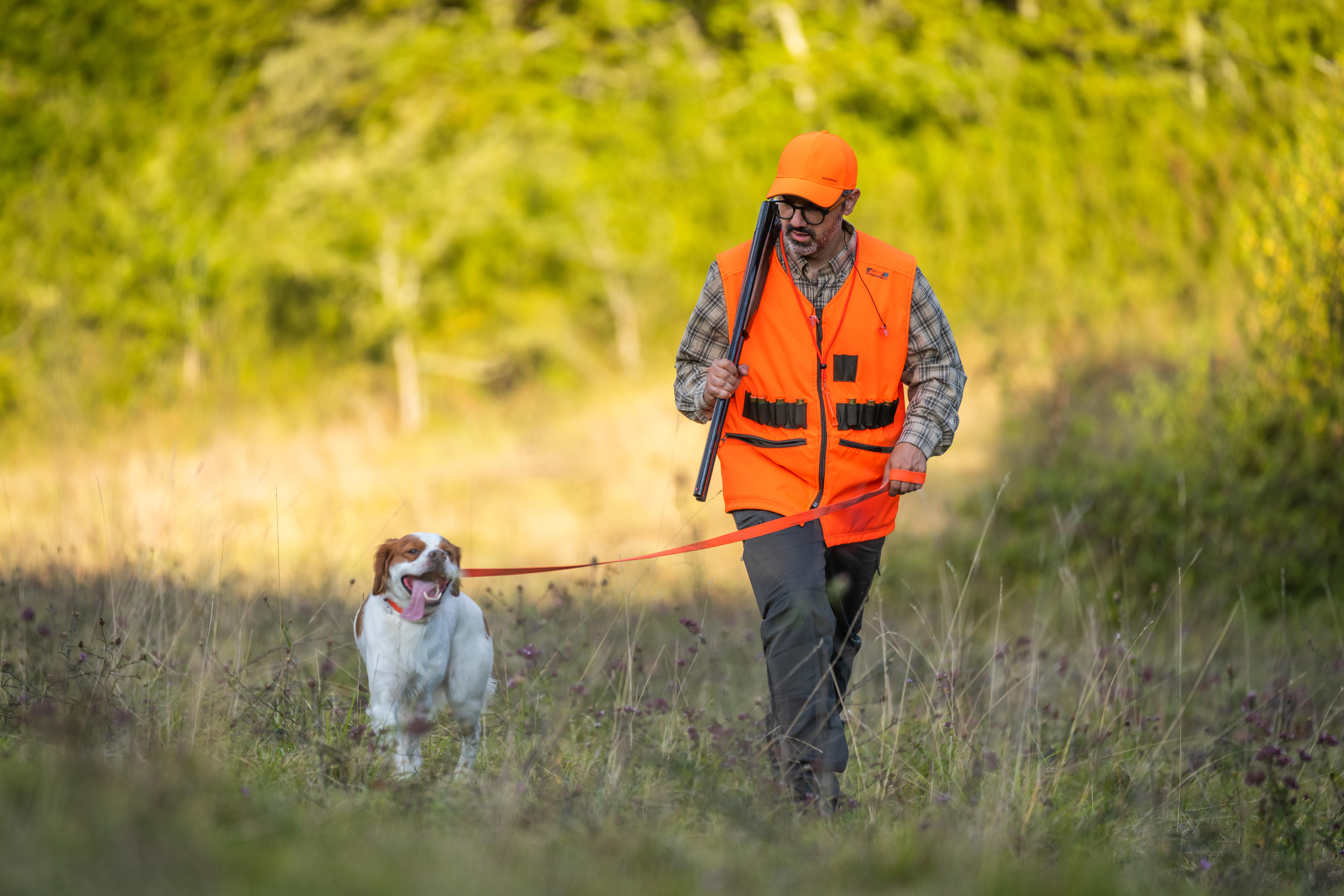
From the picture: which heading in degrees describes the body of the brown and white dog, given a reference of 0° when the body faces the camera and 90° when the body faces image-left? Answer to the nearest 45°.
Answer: approximately 0°

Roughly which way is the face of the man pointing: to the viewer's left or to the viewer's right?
to the viewer's left

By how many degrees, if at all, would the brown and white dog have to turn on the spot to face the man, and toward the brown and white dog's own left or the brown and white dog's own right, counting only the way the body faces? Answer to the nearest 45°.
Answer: approximately 90° to the brown and white dog's own left

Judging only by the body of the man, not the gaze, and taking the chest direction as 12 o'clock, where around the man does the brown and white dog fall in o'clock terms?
The brown and white dog is roughly at 3 o'clock from the man.
